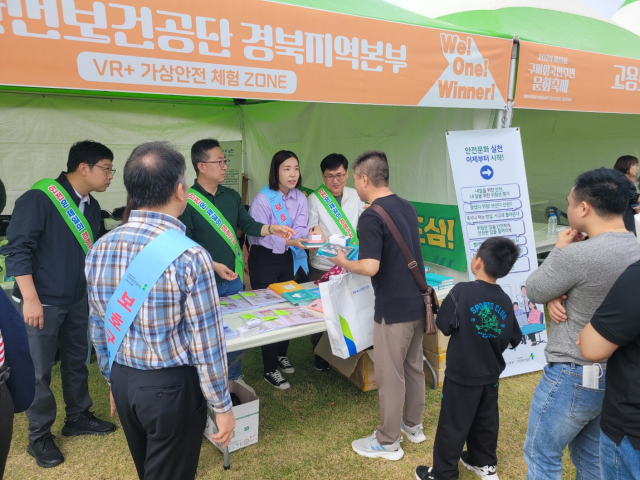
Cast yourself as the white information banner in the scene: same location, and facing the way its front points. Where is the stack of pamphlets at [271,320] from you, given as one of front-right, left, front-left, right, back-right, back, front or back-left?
front-right

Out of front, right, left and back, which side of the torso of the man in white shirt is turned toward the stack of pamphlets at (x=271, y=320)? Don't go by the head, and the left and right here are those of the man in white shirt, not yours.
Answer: front

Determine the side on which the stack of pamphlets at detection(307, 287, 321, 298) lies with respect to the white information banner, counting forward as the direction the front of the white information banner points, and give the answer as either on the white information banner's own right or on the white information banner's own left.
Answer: on the white information banner's own right

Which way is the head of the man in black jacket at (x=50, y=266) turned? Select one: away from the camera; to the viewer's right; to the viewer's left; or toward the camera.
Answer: to the viewer's right

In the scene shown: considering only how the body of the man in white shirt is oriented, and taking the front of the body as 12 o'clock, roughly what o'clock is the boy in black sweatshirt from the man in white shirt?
The boy in black sweatshirt is roughly at 11 o'clock from the man in white shirt.

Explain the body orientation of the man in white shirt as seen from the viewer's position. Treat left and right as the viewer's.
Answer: facing the viewer

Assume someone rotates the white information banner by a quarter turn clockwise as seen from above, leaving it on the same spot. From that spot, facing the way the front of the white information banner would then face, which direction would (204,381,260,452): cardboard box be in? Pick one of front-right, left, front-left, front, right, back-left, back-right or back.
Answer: front-left

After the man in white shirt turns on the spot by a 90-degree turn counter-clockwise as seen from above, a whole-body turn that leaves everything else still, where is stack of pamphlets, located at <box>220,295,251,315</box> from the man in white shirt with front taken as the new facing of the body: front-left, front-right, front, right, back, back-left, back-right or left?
back-right

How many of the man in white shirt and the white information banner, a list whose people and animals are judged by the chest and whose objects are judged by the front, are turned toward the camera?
2
